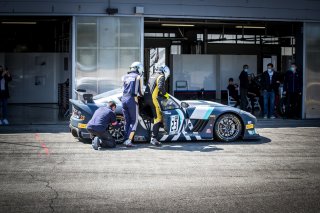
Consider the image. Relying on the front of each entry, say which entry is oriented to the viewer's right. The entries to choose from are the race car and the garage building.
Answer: the race car

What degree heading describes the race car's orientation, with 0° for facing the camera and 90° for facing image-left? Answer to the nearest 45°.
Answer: approximately 270°

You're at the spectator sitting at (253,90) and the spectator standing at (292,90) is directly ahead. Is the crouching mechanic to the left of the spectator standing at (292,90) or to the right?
right

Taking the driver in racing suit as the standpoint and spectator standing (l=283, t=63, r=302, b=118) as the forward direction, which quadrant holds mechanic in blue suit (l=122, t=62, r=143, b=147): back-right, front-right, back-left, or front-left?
back-left

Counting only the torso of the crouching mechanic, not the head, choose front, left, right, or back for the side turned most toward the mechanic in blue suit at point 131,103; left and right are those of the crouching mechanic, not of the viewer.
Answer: front

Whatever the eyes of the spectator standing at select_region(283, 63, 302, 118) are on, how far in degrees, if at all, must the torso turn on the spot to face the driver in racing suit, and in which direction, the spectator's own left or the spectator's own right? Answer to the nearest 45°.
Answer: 0° — they already face them

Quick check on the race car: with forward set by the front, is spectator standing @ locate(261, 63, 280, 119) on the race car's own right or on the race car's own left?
on the race car's own left
